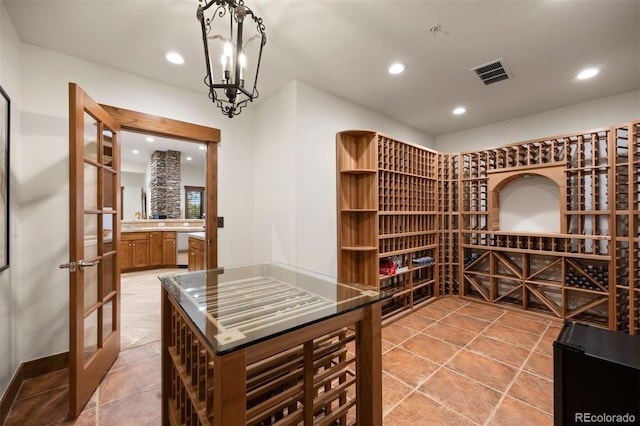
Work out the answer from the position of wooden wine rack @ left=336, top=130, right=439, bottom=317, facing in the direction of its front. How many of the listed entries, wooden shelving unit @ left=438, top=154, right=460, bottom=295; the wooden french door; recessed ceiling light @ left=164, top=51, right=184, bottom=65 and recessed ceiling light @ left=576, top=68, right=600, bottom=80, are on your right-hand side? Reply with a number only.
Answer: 2

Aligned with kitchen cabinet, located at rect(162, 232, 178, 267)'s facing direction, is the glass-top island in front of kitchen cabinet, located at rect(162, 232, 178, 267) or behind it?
in front

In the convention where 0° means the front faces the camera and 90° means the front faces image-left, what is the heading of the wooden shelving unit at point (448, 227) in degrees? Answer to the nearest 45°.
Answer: approximately 0°

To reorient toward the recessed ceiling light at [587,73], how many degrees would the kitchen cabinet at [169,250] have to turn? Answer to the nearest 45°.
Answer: approximately 45° to its left

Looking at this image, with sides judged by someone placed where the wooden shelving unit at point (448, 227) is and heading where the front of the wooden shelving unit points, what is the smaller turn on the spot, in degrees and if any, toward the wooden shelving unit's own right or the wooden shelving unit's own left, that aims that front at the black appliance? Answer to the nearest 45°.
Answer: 0° — it already faces it

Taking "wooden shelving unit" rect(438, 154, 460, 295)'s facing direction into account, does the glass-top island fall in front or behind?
in front
